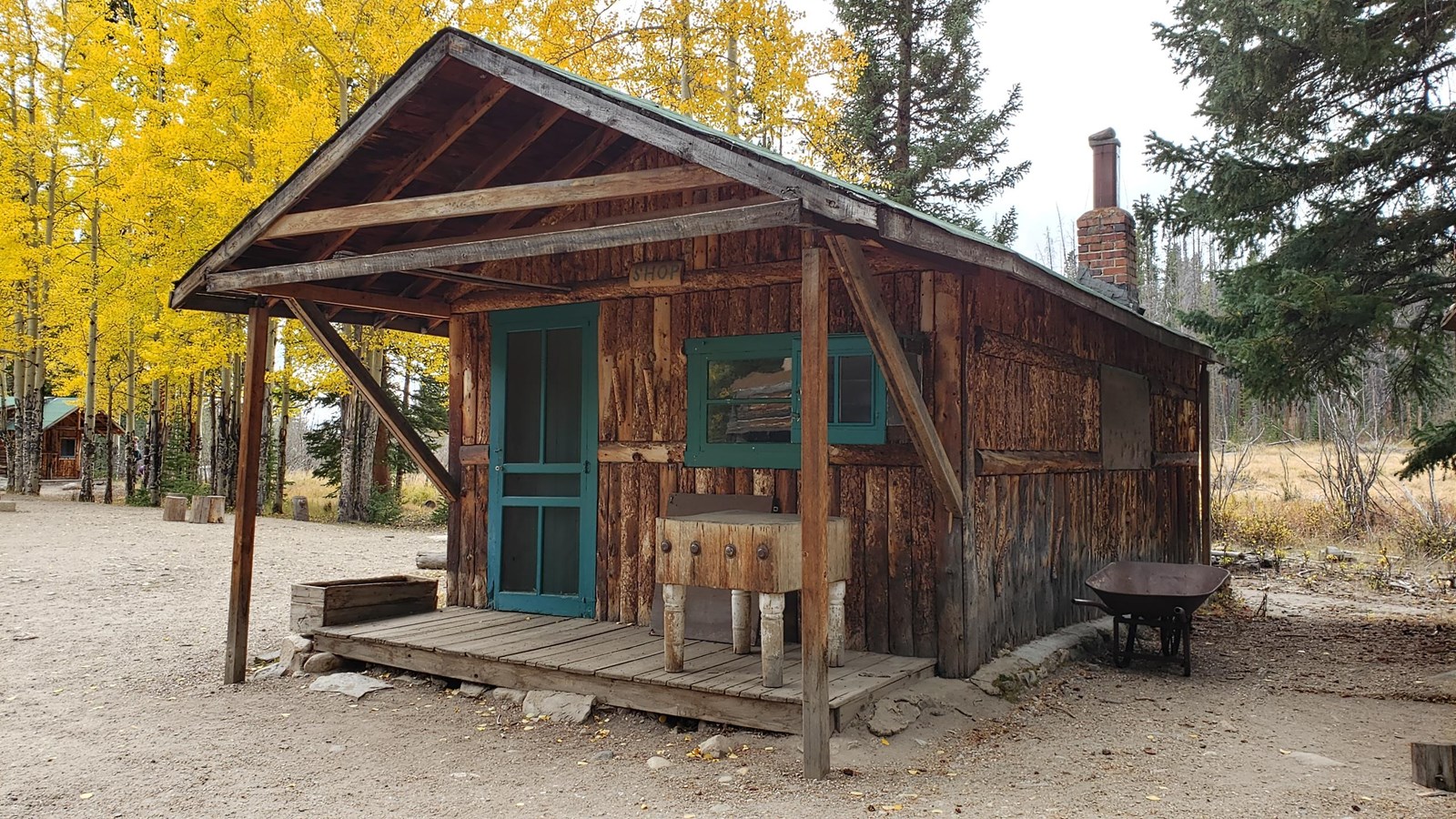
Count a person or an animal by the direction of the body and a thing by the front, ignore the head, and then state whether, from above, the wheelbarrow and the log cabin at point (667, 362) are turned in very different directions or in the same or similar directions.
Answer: very different directions

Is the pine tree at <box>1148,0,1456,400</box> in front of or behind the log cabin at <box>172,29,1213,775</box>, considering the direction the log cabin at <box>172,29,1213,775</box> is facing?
behind

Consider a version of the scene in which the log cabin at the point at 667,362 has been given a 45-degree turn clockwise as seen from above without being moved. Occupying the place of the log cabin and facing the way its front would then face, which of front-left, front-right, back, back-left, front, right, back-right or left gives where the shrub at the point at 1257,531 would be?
back-right

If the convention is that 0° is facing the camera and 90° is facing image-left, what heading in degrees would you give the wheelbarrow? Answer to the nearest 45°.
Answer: approximately 225°

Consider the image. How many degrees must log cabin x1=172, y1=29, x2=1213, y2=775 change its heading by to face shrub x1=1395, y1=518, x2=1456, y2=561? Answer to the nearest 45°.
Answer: approximately 180°

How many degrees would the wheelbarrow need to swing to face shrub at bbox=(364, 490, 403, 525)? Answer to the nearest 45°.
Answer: approximately 90° to its left

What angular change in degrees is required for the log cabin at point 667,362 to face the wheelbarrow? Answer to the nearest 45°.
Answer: approximately 135° to its left

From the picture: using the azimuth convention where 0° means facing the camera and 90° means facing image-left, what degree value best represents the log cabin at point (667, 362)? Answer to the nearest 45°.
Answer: approximately 45°

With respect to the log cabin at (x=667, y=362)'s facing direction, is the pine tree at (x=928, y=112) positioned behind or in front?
behind

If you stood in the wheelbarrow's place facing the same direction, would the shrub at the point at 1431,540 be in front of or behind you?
in front

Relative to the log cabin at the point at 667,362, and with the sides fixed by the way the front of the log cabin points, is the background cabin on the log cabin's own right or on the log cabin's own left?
on the log cabin's own right
